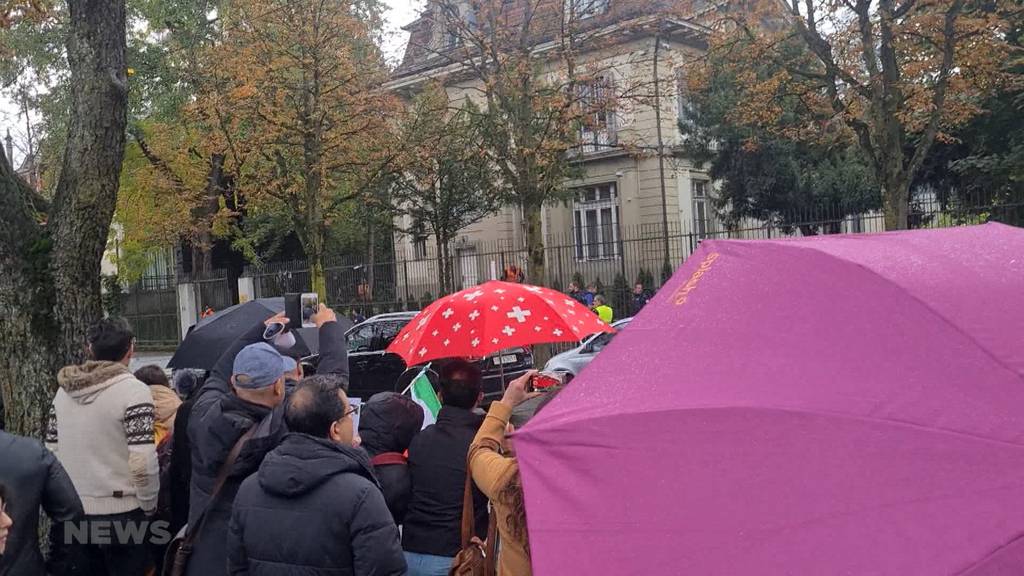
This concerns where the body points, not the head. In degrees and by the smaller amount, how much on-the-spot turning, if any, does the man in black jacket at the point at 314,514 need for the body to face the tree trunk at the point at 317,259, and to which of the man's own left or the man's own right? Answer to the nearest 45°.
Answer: approximately 45° to the man's own left

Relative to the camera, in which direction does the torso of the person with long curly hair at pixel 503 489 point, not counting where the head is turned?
away from the camera

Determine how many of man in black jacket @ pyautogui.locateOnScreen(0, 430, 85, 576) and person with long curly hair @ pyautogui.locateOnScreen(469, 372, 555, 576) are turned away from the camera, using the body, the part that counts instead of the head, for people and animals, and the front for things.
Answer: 2

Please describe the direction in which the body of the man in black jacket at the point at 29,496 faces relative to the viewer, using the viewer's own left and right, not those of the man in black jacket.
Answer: facing away from the viewer

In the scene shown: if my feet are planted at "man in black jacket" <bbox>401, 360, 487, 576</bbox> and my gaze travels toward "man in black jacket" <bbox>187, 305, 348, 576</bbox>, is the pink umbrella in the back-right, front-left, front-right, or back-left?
back-left

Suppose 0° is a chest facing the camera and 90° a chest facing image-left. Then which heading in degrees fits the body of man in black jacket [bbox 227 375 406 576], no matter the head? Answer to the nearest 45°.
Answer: approximately 225°

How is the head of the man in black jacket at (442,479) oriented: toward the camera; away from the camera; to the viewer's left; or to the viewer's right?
away from the camera

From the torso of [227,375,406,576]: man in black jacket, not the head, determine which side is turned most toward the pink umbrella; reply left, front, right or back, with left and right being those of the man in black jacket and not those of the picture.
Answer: right

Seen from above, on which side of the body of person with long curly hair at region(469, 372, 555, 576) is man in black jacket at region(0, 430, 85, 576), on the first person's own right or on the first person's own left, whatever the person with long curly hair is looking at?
on the first person's own left

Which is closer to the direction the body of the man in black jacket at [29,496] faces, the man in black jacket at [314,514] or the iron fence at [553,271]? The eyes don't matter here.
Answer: the iron fence
